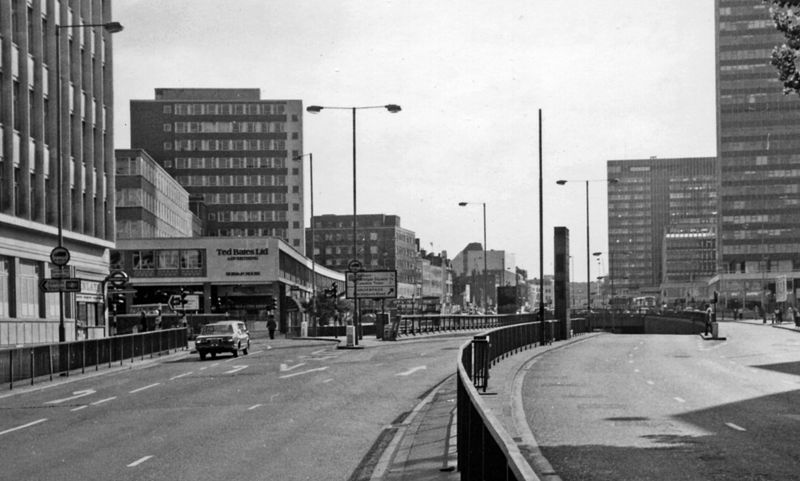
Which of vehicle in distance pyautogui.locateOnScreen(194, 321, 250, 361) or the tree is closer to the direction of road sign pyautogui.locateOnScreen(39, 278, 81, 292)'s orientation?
the tree

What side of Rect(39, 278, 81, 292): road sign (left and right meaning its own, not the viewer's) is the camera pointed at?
front

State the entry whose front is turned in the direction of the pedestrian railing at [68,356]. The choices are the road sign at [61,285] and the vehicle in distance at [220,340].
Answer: the road sign

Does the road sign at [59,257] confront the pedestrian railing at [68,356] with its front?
yes

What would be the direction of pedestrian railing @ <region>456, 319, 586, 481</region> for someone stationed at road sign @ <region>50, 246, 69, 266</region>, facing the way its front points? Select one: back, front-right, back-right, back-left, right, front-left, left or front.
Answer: front

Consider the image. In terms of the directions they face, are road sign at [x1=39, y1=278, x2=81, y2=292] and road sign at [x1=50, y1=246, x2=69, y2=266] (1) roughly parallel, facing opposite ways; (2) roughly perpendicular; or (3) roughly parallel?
roughly parallel

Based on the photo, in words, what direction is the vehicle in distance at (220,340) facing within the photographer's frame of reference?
facing away from the viewer and to the right of the viewer

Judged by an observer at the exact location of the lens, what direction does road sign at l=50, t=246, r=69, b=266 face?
facing the viewer
